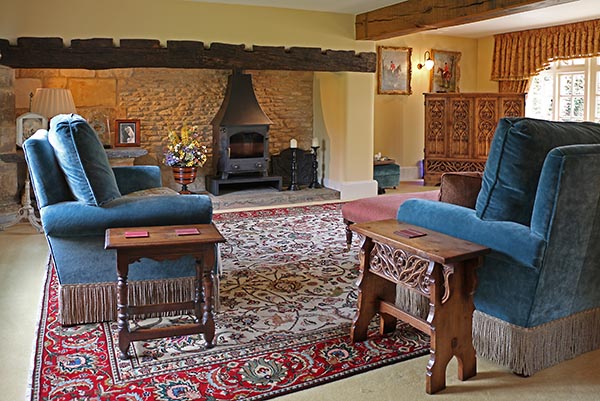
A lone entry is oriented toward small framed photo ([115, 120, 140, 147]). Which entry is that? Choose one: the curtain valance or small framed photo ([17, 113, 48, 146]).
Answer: the curtain valance

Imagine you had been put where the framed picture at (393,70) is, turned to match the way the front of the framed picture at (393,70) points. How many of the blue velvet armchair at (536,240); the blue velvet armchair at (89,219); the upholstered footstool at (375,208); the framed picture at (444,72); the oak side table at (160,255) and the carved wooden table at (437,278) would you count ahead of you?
5

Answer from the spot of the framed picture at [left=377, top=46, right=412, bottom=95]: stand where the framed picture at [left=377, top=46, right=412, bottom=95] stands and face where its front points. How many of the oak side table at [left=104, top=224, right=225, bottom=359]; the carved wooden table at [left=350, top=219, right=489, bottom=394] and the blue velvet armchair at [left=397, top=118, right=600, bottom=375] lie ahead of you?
3

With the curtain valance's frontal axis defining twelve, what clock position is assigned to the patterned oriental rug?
The patterned oriental rug is roughly at 11 o'clock from the curtain valance.

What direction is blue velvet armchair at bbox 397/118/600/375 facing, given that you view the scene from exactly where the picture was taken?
facing away from the viewer and to the left of the viewer

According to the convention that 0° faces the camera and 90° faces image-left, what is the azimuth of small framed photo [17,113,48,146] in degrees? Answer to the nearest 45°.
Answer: approximately 0°

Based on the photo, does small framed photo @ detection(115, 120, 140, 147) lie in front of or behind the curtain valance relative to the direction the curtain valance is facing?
in front

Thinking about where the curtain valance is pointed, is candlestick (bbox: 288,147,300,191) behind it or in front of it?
in front

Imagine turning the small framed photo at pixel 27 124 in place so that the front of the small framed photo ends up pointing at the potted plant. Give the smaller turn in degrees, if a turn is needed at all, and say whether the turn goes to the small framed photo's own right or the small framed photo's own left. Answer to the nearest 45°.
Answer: approximately 90° to the small framed photo's own left

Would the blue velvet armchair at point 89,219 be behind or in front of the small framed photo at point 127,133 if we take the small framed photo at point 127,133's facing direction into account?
in front

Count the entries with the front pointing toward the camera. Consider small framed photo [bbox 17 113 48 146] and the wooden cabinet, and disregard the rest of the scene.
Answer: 2

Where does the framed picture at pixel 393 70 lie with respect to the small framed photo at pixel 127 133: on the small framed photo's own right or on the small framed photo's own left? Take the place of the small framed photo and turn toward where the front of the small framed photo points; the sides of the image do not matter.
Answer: on the small framed photo's own left
